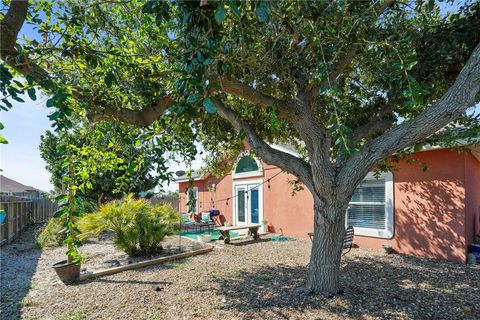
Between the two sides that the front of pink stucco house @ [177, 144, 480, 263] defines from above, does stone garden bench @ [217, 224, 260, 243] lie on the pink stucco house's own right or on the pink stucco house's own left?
on the pink stucco house's own right

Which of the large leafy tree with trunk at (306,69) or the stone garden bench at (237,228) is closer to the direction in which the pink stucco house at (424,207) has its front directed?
the large leafy tree with trunk

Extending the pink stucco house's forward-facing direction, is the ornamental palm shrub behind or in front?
in front

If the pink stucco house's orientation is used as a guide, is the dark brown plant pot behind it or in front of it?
in front

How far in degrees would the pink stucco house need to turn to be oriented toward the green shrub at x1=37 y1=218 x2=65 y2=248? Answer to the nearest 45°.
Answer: approximately 45° to its right

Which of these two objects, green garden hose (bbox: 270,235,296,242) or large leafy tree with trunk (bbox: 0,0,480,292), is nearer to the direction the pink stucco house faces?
the large leafy tree with trunk

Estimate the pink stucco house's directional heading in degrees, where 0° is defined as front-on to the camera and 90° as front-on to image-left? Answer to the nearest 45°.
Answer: approximately 45°

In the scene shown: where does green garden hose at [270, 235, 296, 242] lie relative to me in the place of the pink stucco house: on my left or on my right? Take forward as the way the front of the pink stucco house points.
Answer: on my right

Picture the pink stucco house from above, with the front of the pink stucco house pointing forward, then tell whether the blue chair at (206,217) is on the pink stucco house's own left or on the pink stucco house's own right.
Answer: on the pink stucco house's own right
